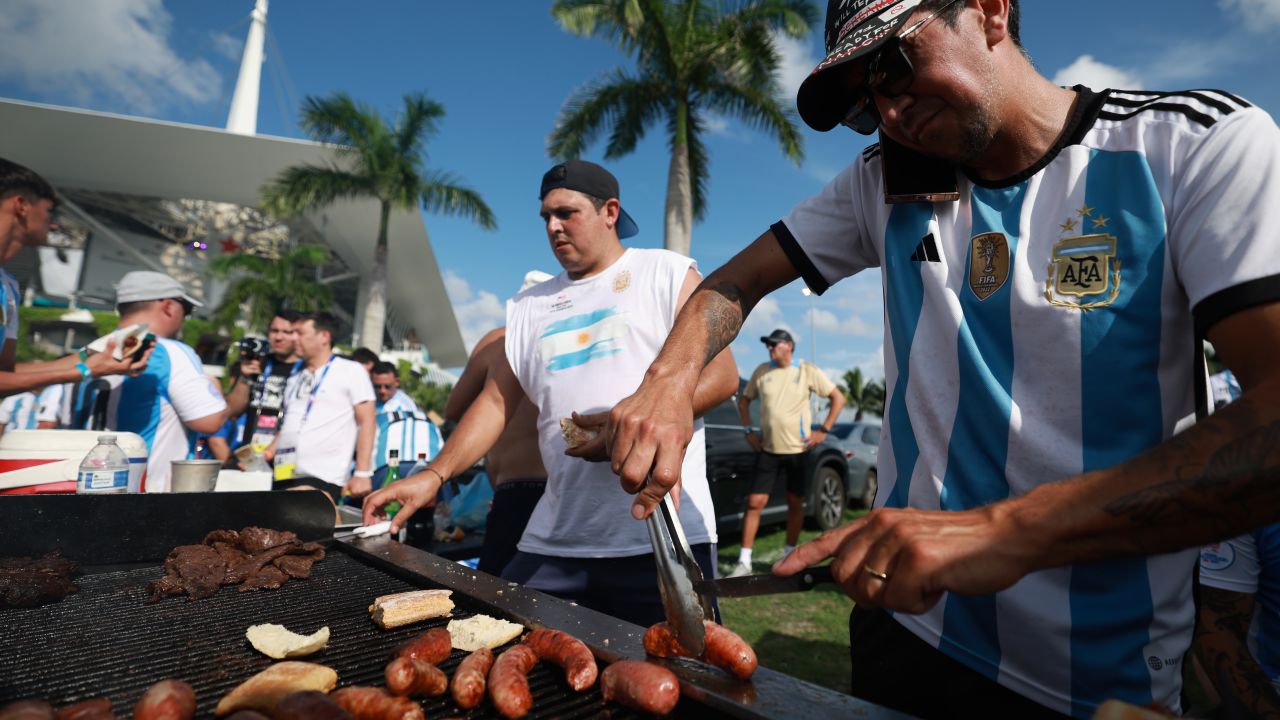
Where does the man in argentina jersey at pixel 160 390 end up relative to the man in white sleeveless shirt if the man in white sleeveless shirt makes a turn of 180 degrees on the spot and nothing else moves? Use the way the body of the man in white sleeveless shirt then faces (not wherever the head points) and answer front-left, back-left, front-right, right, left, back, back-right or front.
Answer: left

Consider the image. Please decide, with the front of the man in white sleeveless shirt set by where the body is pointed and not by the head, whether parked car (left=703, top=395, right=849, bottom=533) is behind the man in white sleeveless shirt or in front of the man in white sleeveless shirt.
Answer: behind

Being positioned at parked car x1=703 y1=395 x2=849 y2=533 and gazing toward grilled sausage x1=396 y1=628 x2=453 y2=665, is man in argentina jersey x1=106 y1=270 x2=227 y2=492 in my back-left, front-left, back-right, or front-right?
front-right

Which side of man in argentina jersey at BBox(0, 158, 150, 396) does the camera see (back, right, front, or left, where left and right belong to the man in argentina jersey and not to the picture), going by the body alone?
right

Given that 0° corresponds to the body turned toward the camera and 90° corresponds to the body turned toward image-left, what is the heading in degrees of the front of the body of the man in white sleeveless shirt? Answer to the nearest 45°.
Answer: approximately 45°

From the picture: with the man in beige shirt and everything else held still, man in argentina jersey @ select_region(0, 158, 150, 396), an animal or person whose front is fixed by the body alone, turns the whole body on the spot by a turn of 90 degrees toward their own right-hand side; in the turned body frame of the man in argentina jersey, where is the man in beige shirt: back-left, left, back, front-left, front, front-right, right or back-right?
left

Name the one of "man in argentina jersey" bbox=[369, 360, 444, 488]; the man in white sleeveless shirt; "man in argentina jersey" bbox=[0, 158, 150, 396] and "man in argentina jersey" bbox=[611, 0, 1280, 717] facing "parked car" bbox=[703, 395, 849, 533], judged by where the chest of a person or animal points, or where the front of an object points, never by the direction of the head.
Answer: "man in argentina jersey" bbox=[0, 158, 150, 396]

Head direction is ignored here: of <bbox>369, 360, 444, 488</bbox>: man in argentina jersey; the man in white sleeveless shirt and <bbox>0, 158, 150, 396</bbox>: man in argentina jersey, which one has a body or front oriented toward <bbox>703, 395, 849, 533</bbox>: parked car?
<bbox>0, 158, 150, 396</bbox>: man in argentina jersey

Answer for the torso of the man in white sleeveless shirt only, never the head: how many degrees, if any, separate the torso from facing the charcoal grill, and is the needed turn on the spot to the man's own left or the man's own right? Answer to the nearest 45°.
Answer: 0° — they already face it

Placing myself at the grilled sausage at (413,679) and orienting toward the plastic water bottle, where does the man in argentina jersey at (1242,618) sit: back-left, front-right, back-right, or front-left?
back-right

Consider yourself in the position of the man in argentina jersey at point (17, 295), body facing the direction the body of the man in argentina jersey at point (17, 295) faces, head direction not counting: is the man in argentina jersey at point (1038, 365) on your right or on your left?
on your right

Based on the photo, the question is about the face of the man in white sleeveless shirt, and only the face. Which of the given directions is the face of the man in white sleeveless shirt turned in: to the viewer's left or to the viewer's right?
to the viewer's left

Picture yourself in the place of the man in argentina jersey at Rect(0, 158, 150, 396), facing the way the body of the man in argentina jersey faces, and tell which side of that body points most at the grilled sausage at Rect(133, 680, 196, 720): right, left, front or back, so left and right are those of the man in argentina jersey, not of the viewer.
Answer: right

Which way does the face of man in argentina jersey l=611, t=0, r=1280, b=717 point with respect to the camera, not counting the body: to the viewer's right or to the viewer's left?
to the viewer's left

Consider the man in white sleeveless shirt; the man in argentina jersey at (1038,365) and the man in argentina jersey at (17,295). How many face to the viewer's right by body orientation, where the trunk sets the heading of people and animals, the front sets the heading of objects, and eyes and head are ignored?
1

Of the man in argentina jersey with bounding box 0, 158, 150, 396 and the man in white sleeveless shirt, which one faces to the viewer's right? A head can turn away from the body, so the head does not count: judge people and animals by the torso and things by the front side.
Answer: the man in argentina jersey

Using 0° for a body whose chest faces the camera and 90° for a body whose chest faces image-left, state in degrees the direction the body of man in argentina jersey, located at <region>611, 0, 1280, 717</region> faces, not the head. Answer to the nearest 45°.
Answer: approximately 45°

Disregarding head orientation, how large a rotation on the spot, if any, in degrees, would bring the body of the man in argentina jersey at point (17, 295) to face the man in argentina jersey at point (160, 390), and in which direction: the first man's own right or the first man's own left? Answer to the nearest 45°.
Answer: approximately 45° to the first man's own left
